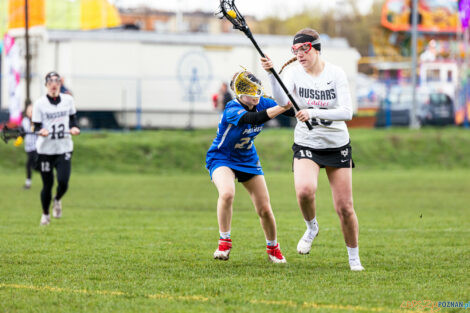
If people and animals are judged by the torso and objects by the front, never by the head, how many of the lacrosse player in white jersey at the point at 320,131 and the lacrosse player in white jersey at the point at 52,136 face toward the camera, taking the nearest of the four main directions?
2

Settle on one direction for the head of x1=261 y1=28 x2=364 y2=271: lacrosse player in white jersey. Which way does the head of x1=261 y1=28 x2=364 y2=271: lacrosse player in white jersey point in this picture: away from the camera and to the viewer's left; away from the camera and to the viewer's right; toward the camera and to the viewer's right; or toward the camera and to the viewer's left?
toward the camera and to the viewer's left

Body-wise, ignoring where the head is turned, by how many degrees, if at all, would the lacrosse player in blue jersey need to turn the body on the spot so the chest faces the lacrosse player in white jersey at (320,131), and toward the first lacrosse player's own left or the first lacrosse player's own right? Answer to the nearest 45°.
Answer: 0° — they already face them

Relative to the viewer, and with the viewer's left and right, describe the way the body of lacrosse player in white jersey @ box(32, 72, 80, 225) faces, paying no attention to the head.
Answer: facing the viewer

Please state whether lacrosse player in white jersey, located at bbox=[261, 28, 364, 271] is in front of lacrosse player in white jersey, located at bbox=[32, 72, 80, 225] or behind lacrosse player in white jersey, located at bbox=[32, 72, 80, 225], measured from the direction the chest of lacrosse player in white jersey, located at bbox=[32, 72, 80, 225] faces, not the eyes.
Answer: in front

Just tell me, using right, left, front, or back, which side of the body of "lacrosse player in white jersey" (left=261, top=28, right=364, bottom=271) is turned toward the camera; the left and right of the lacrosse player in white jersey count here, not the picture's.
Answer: front
